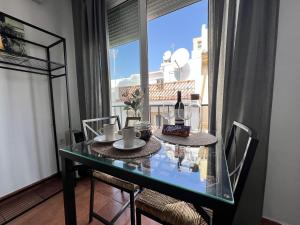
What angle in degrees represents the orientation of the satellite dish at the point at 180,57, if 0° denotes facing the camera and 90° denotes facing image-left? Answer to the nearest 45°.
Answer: approximately 45°

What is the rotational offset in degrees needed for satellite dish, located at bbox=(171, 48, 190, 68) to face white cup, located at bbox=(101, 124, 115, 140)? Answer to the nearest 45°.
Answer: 0° — it already faces it

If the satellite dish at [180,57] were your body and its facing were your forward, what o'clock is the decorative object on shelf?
The decorative object on shelf is roughly at 11 o'clock from the satellite dish.

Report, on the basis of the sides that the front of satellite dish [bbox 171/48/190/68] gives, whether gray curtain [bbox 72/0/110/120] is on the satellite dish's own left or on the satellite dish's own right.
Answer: on the satellite dish's own left

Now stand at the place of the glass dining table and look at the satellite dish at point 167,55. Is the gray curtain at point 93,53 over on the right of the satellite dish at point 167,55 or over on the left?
left

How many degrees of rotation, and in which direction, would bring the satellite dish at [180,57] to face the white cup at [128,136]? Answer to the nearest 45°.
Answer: approximately 45° to its left

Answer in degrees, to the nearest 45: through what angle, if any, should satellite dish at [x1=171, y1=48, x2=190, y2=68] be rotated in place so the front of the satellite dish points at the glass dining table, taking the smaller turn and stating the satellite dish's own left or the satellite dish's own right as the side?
approximately 45° to the satellite dish's own left
